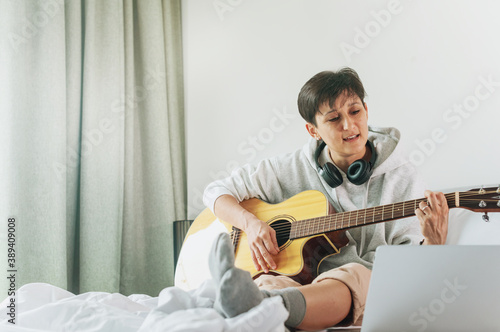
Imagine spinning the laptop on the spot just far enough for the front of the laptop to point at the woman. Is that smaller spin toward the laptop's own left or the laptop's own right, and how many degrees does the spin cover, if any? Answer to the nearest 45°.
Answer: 0° — it already faces them

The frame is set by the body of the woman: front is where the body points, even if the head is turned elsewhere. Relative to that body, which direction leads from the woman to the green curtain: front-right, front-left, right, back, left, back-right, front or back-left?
right

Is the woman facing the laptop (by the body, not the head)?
yes

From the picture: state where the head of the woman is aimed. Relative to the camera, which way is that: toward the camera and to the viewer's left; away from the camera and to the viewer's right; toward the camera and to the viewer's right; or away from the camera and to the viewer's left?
toward the camera and to the viewer's right

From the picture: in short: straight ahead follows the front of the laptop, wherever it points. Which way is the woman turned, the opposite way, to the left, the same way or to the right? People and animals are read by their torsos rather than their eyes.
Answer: the opposite way

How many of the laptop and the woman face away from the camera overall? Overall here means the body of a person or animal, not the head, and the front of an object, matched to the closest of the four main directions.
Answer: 1

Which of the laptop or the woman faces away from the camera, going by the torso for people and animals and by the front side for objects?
the laptop

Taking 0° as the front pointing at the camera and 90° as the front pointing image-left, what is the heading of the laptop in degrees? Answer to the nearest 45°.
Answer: approximately 180°
